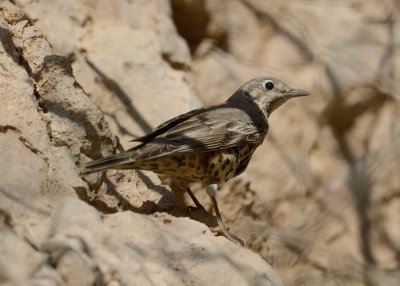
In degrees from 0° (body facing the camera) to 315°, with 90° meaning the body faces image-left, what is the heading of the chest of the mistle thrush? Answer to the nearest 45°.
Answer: approximately 270°
